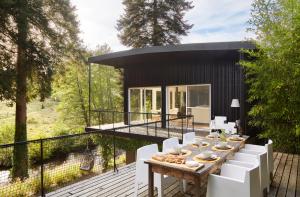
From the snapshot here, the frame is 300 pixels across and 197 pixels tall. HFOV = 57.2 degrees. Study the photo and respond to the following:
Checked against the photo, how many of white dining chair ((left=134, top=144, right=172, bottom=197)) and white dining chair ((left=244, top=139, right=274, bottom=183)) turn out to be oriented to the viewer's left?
1

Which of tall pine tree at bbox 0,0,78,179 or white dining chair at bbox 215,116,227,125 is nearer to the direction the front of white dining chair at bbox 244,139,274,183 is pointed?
the tall pine tree

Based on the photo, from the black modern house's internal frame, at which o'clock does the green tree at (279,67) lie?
The green tree is roughly at 10 o'clock from the black modern house.

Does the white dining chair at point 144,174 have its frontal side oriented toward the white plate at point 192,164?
yes

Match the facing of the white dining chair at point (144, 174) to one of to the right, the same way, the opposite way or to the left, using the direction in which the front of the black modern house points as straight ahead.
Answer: to the left

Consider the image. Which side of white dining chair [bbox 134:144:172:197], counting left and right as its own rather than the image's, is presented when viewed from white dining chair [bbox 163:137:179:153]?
left

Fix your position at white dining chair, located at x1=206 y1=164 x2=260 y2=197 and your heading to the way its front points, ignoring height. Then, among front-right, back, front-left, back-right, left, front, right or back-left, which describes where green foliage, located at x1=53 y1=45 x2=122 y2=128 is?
front

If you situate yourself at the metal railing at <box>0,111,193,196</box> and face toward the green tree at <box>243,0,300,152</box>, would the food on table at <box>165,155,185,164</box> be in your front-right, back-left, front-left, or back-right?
front-right

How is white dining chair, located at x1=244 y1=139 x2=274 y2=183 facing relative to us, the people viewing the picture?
facing to the left of the viewer

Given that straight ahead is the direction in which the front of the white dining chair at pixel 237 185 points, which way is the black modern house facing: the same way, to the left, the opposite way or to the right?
to the left

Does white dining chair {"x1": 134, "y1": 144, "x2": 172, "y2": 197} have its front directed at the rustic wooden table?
yes

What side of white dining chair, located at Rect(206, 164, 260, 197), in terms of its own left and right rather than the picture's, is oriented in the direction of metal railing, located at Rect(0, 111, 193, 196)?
front
